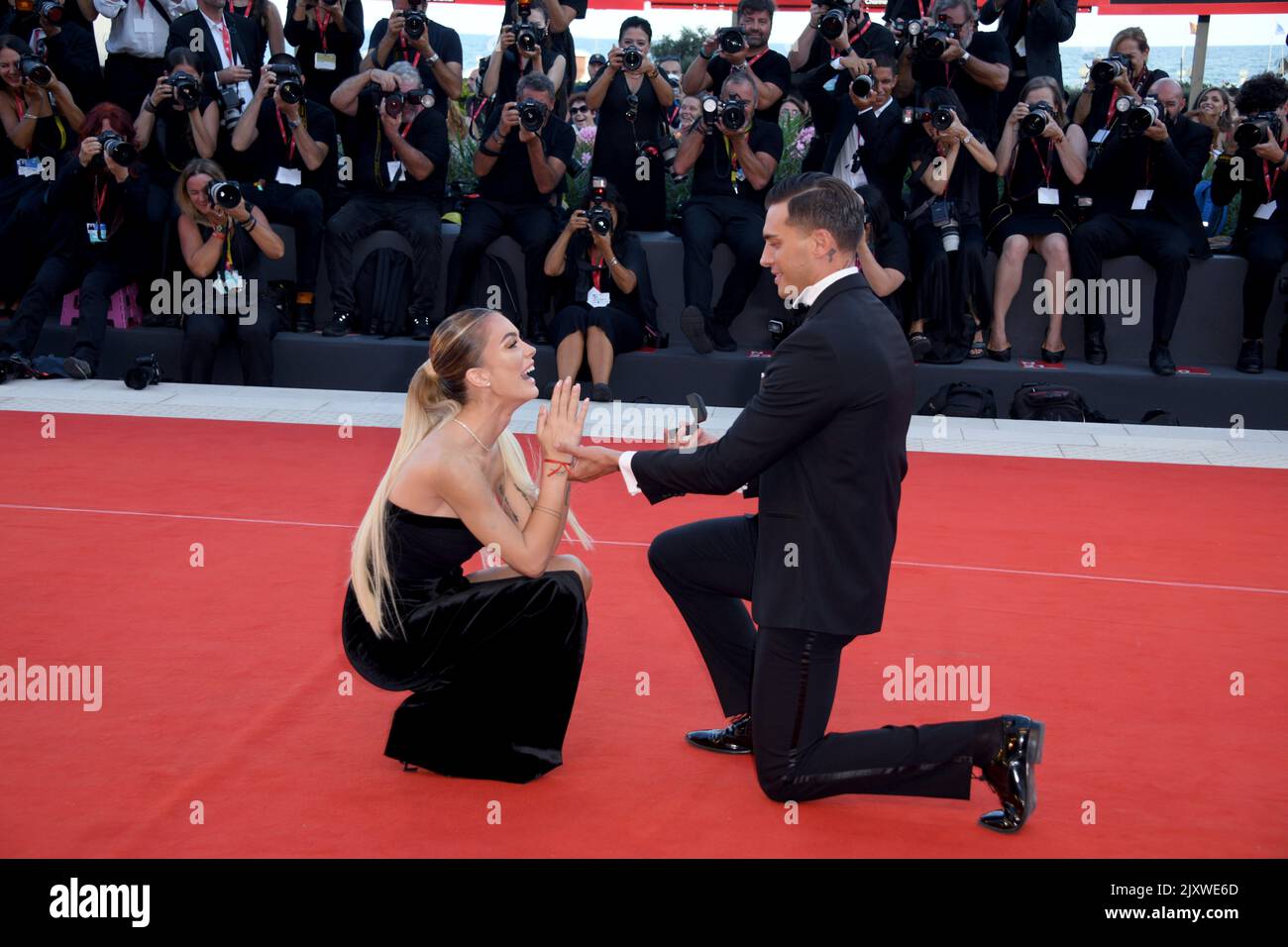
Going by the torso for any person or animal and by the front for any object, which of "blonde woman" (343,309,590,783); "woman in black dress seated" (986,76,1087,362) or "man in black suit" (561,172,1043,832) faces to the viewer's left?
the man in black suit

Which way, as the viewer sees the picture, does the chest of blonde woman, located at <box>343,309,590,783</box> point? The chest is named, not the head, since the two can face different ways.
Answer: to the viewer's right

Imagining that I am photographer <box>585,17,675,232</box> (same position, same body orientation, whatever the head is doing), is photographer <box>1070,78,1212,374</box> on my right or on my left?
on my left

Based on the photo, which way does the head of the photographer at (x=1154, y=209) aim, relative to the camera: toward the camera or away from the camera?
toward the camera

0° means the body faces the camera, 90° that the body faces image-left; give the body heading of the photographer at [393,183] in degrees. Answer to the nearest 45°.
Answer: approximately 0°

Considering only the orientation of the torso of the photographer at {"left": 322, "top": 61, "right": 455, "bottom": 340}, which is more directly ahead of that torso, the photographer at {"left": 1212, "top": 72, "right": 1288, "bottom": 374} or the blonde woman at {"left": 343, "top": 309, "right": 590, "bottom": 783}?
the blonde woman

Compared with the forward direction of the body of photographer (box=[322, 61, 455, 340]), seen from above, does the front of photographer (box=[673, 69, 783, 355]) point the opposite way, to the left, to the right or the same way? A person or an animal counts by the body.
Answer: the same way

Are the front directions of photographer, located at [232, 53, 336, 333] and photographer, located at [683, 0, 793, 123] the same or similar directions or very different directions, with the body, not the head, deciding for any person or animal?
same or similar directions

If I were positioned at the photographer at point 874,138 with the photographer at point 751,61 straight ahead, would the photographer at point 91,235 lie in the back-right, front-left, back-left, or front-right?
front-left

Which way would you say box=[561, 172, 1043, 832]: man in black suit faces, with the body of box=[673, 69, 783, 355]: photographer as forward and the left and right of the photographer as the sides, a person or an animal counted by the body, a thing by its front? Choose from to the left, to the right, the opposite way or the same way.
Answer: to the right

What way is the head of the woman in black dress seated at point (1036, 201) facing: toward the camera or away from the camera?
toward the camera

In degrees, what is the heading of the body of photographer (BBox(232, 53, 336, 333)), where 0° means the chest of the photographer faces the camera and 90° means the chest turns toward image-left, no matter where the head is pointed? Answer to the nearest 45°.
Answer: approximately 0°

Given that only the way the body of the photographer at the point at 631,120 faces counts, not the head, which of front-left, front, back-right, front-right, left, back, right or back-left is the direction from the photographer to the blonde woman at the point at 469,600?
front

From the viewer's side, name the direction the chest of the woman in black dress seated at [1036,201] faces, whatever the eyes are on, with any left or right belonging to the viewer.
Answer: facing the viewer

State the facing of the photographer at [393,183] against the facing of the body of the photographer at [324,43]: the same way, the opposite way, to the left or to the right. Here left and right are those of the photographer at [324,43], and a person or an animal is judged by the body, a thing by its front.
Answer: the same way

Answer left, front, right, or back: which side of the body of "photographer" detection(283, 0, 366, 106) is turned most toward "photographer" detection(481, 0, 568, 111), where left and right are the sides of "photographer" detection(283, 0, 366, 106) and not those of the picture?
left

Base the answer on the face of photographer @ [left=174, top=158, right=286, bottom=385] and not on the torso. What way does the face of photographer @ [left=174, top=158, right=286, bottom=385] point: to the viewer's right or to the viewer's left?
to the viewer's right

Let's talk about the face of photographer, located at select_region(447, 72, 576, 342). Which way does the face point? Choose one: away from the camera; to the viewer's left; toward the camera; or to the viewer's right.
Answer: toward the camera

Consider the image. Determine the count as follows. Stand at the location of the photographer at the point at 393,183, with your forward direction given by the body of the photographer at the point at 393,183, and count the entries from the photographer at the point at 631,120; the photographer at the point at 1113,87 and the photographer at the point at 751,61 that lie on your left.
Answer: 3

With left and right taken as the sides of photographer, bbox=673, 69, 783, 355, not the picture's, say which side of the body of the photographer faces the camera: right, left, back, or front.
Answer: front

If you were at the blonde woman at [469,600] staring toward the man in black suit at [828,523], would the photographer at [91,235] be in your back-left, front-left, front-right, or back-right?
back-left
